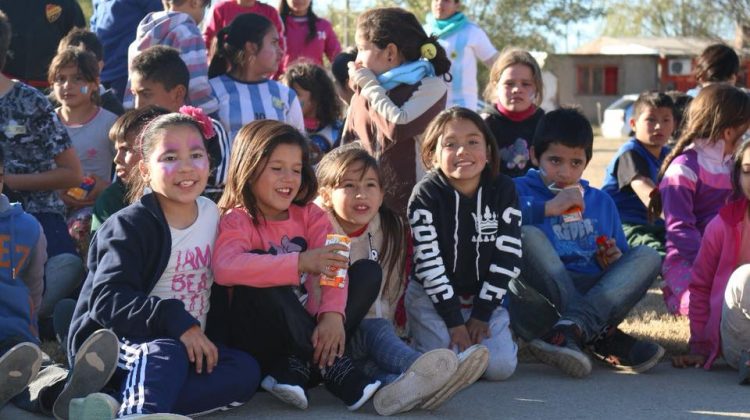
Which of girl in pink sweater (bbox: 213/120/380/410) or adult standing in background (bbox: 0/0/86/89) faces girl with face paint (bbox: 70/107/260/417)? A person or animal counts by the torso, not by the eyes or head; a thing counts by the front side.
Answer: the adult standing in background

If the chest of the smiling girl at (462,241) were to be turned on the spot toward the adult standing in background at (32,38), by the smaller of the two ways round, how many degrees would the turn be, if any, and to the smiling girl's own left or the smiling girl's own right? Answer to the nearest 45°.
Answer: approximately 135° to the smiling girl's own right

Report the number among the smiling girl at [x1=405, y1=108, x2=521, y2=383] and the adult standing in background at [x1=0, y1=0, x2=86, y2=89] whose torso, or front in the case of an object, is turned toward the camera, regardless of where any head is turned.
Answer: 2

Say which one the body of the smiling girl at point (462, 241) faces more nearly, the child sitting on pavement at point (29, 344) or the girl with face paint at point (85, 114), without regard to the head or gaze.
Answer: the child sitting on pavement

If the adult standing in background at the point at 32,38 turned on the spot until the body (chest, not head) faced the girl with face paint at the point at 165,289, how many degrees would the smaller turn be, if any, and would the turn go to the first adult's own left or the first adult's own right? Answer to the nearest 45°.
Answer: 0° — they already face them

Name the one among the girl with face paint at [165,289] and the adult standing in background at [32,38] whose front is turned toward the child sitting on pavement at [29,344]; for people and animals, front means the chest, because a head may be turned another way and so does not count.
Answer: the adult standing in background

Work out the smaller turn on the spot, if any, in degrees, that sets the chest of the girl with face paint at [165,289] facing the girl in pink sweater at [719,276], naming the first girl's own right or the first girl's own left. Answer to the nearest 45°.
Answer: approximately 45° to the first girl's own left

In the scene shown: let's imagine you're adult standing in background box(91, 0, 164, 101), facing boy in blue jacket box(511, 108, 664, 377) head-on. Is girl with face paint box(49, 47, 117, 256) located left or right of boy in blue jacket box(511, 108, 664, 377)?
right

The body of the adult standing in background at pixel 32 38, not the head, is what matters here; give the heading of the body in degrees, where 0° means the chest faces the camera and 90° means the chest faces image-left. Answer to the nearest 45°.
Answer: approximately 0°

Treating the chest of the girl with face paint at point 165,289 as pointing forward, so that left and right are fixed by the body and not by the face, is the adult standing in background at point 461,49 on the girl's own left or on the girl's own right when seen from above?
on the girl's own left
